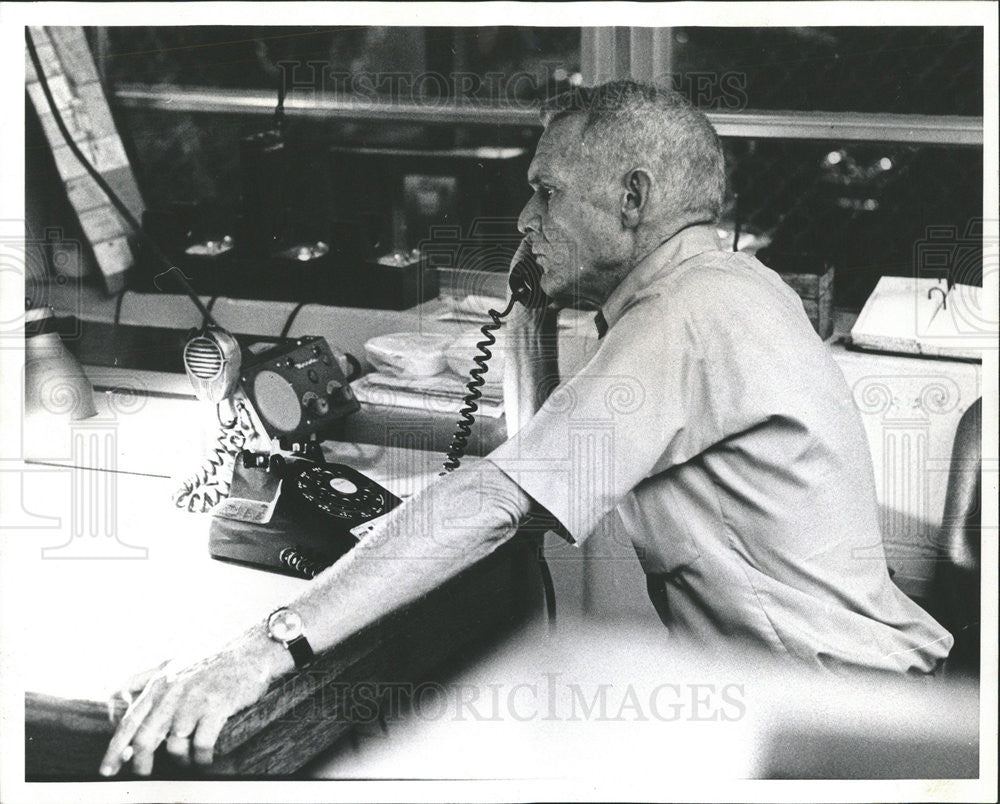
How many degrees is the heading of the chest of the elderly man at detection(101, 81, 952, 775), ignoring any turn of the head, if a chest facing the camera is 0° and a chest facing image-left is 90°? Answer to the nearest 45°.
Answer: approximately 90°

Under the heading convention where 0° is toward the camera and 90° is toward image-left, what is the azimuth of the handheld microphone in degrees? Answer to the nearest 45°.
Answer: approximately 45°
